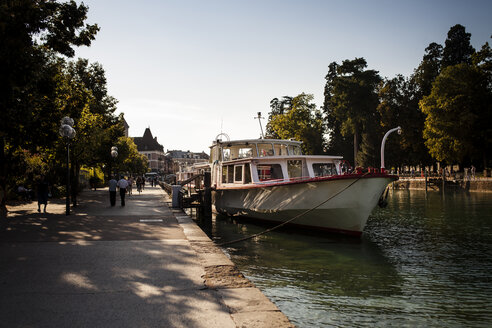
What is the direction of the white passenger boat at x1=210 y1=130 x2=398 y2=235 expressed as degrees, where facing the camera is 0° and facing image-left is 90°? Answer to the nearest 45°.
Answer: approximately 315°

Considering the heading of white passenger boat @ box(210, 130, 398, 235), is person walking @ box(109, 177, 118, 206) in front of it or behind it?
behind

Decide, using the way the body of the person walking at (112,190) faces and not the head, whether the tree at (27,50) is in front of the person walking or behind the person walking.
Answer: behind

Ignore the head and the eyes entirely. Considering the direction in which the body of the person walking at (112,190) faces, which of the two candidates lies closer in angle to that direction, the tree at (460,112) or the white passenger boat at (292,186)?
the tree

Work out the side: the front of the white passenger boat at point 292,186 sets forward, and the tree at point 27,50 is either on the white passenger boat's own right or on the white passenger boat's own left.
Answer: on the white passenger boat's own right

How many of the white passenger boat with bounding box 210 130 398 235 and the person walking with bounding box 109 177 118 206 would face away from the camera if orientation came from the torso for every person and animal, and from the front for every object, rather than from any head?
1

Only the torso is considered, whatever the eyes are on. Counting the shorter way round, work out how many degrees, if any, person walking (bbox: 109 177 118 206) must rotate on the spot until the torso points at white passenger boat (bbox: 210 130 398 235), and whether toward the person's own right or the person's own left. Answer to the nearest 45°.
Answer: approximately 135° to the person's own right

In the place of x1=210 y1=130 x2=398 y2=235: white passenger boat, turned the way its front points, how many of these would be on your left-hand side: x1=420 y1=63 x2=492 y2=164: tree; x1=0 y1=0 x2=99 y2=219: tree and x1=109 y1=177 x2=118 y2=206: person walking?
1

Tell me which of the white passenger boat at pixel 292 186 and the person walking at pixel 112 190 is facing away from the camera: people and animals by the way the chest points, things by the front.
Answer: the person walking

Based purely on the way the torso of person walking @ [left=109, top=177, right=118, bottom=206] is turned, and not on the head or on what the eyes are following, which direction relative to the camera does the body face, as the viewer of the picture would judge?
away from the camera
